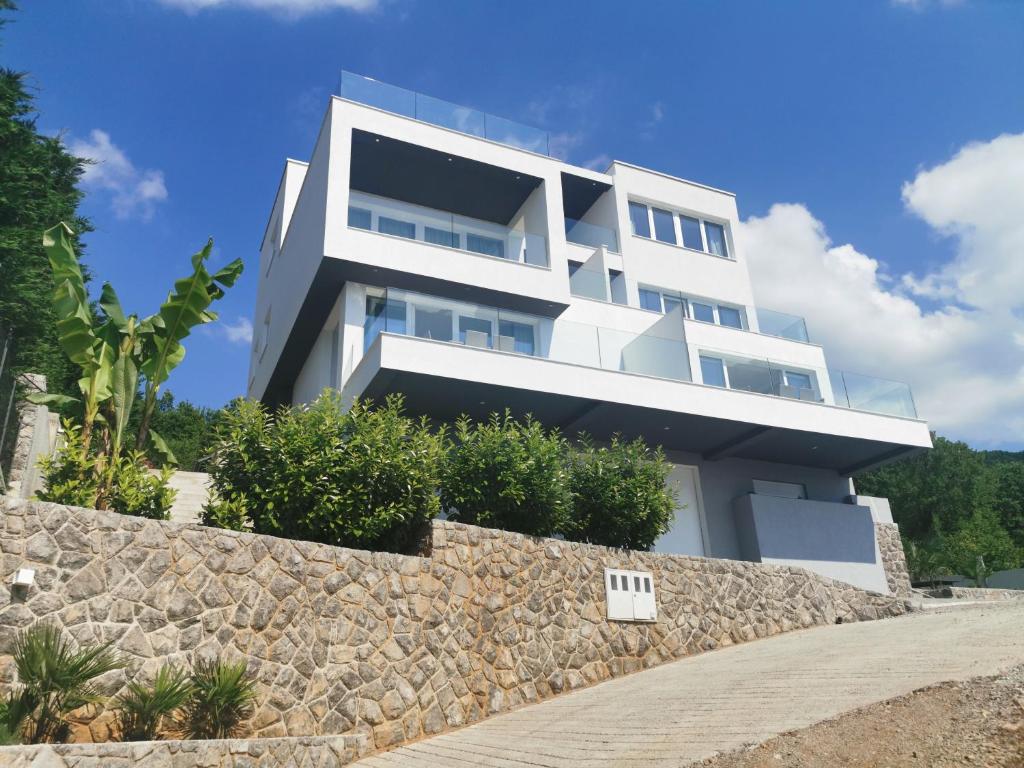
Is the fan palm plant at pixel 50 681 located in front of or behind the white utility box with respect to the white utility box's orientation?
in front

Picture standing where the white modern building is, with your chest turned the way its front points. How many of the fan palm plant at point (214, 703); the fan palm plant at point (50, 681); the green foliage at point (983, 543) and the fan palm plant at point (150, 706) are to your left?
1

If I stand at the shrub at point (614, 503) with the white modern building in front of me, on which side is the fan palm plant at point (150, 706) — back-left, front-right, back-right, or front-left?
back-left

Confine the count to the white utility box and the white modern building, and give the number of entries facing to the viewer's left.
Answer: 0

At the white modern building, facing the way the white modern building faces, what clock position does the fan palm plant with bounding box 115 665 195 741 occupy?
The fan palm plant is roughly at 2 o'clock from the white modern building.

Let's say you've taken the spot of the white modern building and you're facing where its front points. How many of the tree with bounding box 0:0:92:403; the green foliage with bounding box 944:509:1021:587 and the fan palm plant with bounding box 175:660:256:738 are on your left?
1

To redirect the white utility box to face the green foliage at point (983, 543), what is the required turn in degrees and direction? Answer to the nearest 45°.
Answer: approximately 135° to its left

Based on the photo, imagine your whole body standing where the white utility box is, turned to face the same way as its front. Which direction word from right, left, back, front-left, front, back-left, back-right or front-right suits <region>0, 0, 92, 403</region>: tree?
right

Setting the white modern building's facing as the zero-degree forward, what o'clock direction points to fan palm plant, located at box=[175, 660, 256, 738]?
The fan palm plant is roughly at 2 o'clock from the white modern building.

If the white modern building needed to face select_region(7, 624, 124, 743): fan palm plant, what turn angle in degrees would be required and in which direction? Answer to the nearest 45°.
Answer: approximately 45° to its right

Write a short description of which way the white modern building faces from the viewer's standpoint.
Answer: facing the viewer and to the right of the viewer
